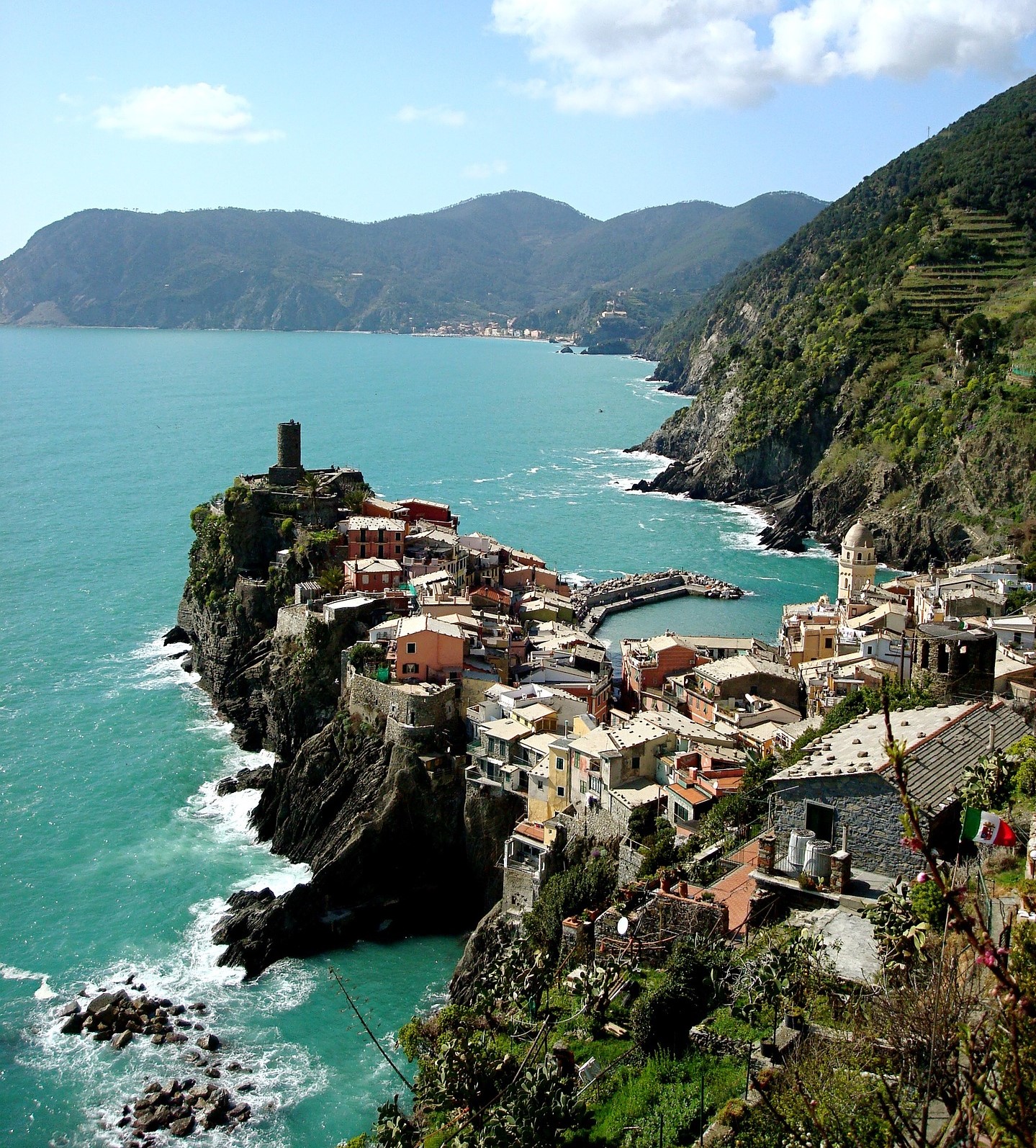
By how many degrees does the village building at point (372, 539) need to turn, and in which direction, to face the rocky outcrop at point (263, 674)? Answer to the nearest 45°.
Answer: approximately 45° to its right

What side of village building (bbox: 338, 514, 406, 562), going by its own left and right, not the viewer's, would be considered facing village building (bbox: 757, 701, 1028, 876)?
front

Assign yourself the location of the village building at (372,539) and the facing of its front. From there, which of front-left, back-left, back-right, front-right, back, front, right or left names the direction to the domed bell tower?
left

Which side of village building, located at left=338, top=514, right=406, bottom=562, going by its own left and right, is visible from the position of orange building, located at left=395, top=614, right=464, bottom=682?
front

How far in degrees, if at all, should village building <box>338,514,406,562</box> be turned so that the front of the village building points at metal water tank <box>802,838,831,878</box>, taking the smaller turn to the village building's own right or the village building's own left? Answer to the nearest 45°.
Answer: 0° — it already faces it

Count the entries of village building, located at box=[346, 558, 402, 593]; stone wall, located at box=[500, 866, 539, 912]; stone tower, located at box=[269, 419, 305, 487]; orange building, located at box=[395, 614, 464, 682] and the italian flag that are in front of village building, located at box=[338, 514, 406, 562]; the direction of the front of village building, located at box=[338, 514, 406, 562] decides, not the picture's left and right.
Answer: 4

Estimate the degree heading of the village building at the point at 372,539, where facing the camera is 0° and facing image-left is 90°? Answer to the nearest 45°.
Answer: approximately 0°

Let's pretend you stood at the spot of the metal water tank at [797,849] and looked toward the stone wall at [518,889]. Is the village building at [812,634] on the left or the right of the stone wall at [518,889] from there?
right

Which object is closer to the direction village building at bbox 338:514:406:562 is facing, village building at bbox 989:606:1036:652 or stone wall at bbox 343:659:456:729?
the stone wall

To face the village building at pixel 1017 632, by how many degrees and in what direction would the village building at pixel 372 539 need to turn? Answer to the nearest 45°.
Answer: approximately 45° to its left

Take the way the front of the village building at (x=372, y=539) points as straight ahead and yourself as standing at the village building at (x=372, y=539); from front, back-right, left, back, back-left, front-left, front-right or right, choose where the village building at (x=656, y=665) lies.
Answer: front-left

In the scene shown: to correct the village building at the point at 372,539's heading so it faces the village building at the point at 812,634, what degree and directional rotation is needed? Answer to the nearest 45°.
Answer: approximately 90° to its left

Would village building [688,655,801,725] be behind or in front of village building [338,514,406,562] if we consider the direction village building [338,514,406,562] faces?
in front

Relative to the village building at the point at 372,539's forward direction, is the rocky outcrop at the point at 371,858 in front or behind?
in front
